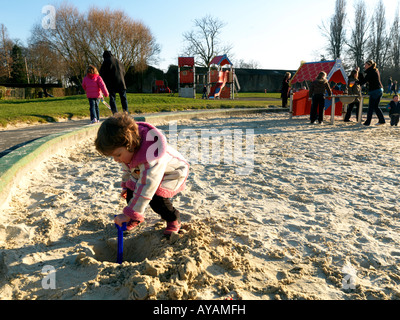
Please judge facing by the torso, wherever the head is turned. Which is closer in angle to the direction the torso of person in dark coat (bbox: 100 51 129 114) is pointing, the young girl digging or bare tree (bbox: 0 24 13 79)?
the bare tree

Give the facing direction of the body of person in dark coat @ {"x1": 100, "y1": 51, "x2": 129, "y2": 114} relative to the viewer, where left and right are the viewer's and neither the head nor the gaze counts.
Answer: facing away from the viewer and to the left of the viewer

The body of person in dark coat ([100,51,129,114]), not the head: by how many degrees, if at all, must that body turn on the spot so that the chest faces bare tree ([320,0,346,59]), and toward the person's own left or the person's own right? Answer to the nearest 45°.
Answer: approximately 90° to the person's own right

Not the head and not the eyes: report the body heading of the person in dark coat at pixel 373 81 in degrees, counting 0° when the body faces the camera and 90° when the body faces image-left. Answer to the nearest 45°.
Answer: approximately 90°

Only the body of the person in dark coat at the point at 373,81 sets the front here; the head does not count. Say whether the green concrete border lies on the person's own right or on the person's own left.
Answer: on the person's own left

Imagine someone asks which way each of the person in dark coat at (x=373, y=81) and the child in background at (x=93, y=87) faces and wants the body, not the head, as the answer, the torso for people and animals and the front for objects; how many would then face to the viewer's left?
1

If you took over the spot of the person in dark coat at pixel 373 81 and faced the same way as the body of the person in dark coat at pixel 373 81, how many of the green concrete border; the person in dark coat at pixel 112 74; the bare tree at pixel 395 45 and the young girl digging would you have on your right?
1

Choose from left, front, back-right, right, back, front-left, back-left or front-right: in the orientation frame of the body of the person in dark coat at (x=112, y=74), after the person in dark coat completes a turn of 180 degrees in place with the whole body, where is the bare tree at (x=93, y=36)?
back-left
